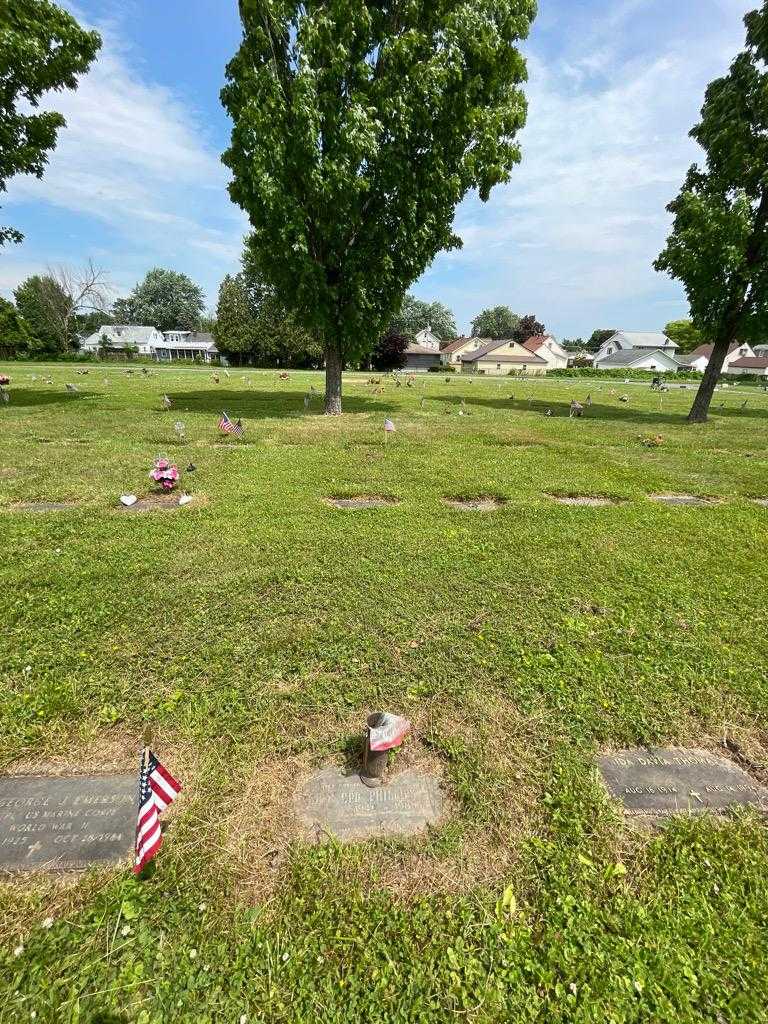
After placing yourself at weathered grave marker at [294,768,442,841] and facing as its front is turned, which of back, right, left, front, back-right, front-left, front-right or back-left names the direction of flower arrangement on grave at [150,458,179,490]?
back-right

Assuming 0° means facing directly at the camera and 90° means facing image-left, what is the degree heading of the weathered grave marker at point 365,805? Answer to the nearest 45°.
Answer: approximately 0°

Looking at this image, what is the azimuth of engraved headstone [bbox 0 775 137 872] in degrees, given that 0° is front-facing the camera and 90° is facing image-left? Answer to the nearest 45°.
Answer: approximately 0°

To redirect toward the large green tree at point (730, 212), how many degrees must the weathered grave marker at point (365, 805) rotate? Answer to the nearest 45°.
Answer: approximately 135° to its left

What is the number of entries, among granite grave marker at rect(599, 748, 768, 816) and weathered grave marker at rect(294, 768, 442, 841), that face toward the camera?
2

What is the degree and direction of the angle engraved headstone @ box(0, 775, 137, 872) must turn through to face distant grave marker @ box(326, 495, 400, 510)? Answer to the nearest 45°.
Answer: approximately 135° to its left

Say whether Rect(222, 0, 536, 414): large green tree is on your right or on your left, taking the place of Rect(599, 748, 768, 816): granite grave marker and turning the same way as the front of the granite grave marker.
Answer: on your right

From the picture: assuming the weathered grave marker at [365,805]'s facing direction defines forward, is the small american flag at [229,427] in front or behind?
behind

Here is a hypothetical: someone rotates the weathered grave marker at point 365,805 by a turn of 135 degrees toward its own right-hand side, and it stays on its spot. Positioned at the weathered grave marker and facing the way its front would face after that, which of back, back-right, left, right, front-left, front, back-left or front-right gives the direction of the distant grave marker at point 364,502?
front-right

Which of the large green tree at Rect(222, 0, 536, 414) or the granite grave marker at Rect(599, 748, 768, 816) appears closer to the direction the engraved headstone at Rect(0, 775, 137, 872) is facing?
the granite grave marker

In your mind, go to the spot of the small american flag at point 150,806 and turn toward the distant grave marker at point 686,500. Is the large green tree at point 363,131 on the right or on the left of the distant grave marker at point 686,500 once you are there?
left

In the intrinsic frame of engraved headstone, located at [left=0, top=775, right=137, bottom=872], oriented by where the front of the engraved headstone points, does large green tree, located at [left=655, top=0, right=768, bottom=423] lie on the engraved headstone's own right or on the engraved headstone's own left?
on the engraved headstone's own left
